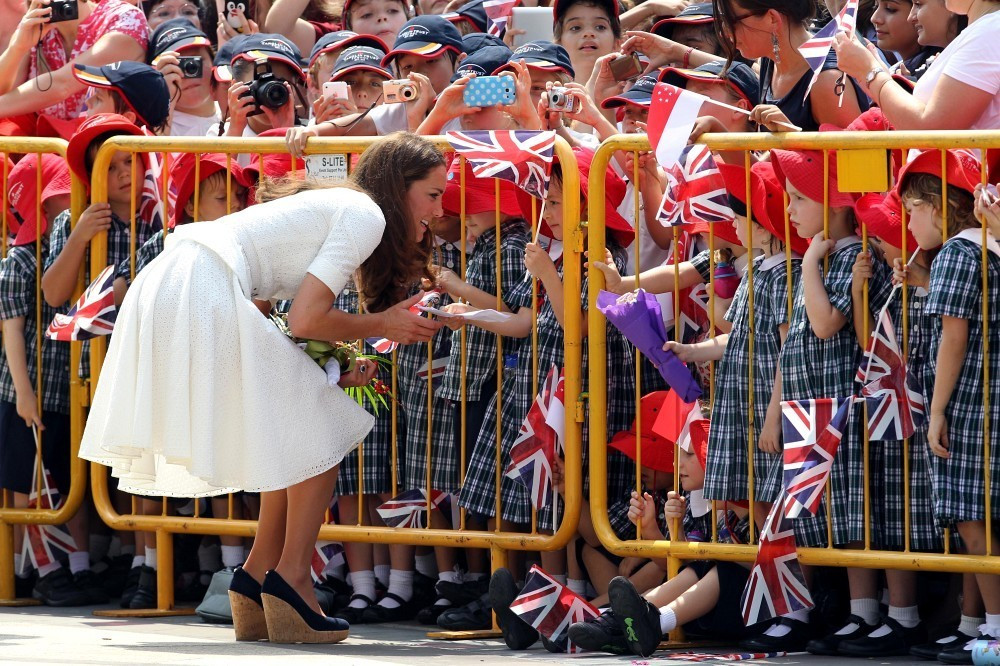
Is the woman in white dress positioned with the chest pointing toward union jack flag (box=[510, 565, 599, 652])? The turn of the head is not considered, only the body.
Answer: yes

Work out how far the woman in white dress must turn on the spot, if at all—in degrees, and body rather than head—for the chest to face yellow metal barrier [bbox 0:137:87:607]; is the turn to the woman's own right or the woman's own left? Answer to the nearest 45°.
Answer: approximately 135° to the woman's own left

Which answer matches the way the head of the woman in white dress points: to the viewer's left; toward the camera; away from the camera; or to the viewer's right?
to the viewer's right

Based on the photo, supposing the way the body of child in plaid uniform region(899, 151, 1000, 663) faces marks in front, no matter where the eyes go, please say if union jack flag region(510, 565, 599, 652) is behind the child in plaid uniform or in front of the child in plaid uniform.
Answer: in front

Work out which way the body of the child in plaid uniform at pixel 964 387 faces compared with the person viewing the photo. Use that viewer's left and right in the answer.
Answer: facing to the left of the viewer

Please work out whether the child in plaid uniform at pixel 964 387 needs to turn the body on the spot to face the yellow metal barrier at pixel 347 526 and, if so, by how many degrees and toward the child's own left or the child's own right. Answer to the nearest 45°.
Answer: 0° — they already face it

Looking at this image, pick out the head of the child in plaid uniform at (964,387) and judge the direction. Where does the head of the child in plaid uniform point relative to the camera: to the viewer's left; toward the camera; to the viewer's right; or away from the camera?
to the viewer's left

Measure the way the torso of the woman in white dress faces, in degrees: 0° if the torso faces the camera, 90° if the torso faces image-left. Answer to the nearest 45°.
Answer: approximately 270°
